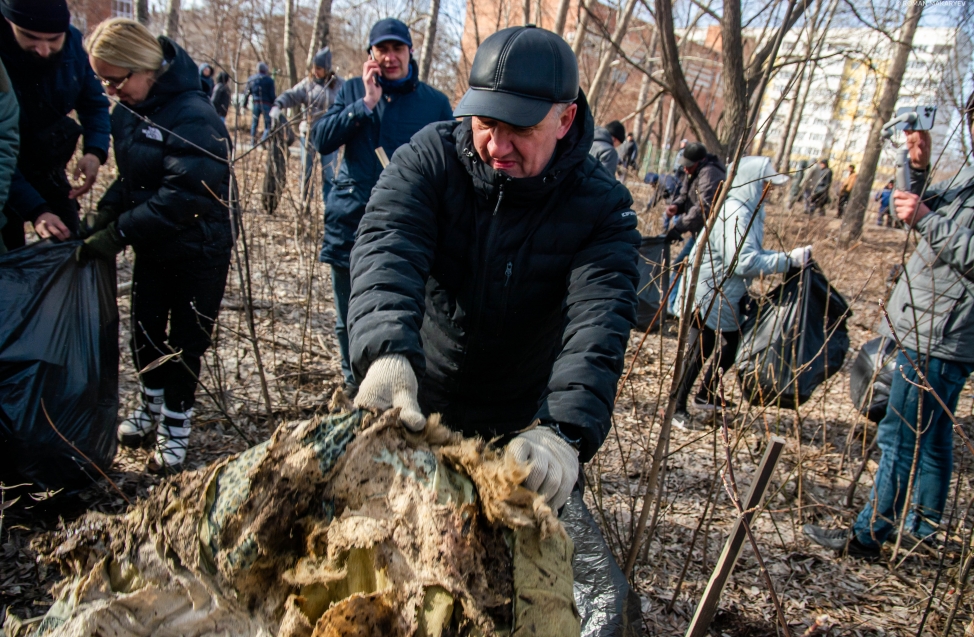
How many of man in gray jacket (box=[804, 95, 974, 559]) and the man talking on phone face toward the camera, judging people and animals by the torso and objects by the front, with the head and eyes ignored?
1

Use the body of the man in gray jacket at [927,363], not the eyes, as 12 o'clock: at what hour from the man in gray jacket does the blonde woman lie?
The blonde woman is roughly at 11 o'clock from the man in gray jacket.

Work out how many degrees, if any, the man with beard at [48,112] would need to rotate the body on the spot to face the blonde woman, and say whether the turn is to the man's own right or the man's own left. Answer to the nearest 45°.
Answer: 0° — they already face them

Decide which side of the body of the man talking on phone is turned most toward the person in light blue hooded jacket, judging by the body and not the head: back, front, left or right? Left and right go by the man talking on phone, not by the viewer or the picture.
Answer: left

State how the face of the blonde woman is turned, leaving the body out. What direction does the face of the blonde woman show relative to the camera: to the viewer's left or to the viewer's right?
to the viewer's left

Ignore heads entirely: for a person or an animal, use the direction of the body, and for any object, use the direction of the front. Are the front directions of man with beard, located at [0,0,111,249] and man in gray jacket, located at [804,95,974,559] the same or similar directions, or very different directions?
very different directions

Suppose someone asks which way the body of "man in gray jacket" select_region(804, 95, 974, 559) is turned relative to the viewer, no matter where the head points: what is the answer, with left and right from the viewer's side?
facing to the left of the viewer
